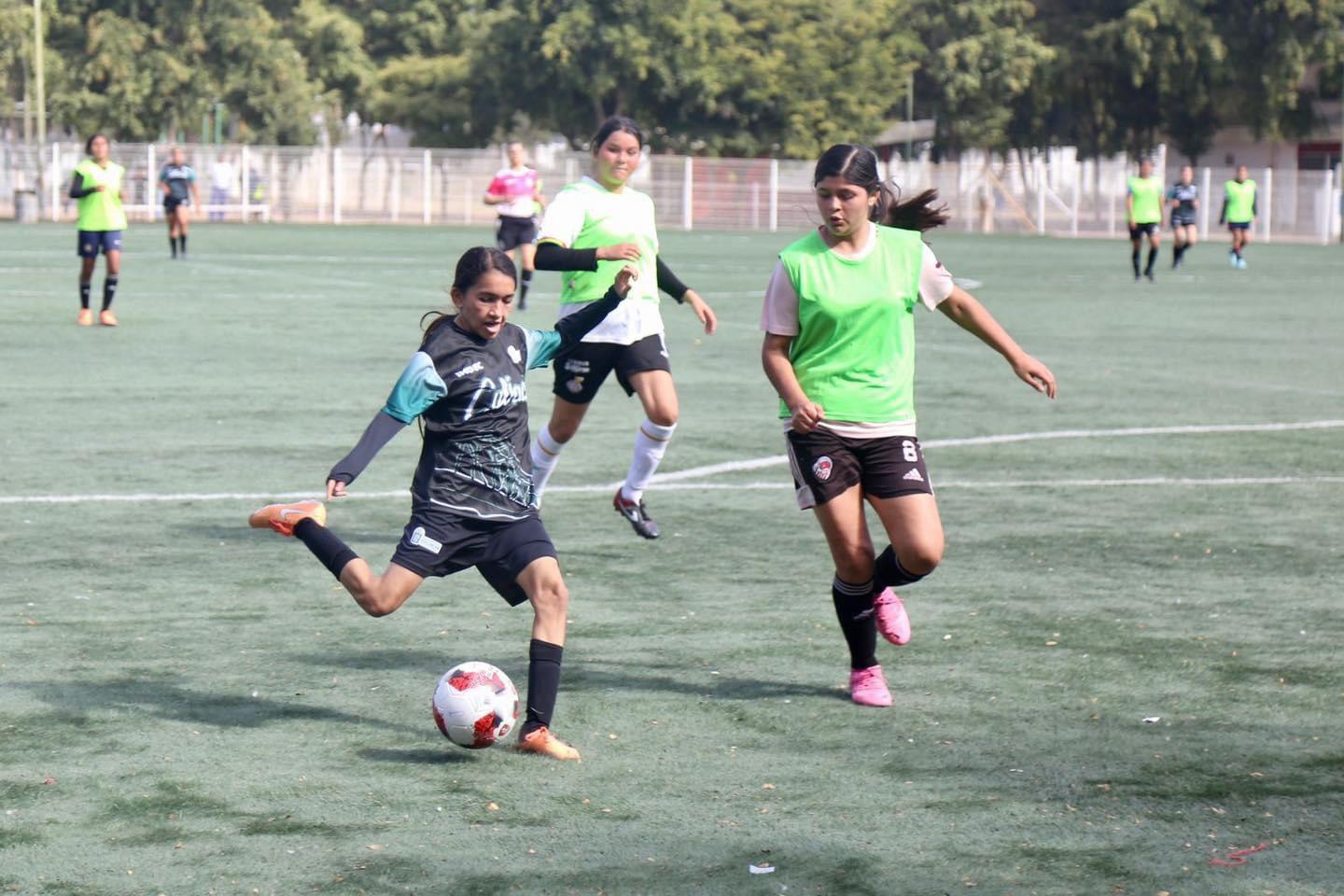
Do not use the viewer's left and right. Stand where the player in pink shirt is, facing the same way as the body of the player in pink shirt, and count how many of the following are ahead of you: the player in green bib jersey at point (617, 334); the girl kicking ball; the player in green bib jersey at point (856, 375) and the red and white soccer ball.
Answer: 4

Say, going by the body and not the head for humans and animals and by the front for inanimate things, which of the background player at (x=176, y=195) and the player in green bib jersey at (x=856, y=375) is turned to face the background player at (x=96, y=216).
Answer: the background player at (x=176, y=195)

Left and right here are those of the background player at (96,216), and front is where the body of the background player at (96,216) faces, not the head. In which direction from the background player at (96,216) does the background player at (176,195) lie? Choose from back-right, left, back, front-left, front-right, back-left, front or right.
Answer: back

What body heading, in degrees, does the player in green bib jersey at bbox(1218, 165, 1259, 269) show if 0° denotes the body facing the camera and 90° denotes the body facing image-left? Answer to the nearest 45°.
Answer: approximately 0°

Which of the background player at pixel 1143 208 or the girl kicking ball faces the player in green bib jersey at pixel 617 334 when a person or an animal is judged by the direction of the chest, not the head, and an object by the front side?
the background player

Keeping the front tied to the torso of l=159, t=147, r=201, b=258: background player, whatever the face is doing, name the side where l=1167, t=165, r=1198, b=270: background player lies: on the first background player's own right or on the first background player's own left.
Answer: on the first background player's own left

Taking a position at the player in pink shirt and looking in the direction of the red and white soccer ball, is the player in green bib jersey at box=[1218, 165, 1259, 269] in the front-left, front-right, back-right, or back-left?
back-left

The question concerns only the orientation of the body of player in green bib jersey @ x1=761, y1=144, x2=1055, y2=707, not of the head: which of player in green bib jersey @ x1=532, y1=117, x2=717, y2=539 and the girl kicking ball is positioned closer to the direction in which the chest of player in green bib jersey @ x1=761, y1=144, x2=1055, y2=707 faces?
the girl kicking ball

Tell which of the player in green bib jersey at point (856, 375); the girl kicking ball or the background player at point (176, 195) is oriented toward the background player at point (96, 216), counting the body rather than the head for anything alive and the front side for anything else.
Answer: the background player at point (176, 195)
